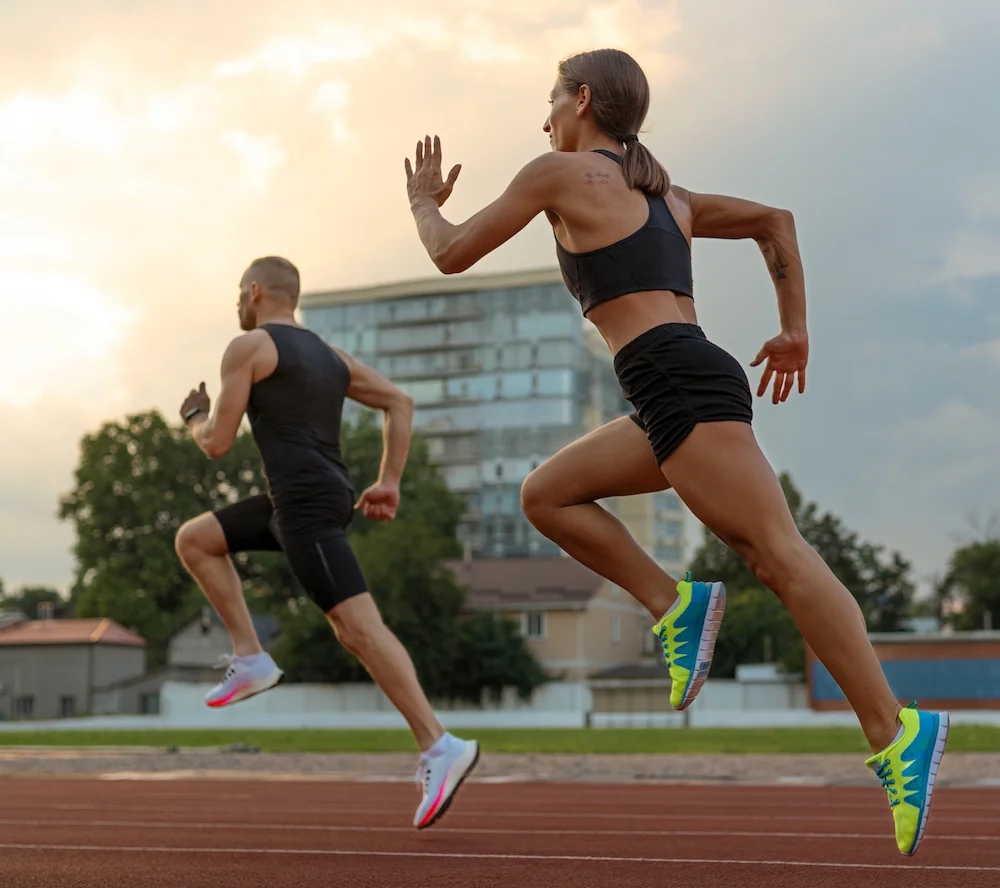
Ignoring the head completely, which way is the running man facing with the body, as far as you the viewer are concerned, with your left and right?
facing away from the viewer and to the left of the viewer

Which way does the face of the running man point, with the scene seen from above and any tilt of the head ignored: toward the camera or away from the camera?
away from the camera

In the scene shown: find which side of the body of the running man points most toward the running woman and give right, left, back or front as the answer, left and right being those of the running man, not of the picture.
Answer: back

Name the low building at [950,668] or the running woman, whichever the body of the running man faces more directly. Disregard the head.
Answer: the low building

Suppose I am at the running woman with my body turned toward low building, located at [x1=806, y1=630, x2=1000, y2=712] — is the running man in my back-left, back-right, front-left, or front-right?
front-left

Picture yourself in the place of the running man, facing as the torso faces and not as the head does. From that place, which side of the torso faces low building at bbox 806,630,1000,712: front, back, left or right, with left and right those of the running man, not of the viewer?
right
